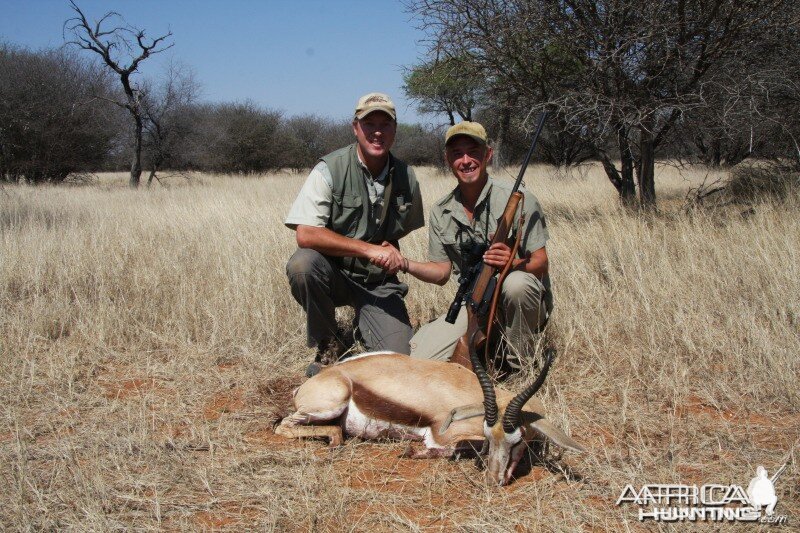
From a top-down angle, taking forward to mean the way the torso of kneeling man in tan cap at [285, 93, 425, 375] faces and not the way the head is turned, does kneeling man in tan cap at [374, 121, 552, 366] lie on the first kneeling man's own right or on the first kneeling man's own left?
on the first kneeling man's own left

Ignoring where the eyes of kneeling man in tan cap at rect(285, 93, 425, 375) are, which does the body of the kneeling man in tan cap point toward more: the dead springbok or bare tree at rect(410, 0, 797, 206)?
the dead springbok

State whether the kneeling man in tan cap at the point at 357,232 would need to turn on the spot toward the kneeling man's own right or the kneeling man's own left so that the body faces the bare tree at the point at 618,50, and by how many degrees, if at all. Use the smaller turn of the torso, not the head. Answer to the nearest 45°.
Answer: approximately 135° to the kneeling man's own left

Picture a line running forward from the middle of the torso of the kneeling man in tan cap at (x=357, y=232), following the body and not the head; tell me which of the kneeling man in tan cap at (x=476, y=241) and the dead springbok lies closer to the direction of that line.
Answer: the dead springbok

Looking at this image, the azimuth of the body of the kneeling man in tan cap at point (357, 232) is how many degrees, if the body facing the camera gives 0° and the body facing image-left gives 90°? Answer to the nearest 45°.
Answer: approximately 0°

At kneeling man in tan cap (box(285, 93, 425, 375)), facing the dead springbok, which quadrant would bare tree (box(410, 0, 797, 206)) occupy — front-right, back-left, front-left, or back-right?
back-left

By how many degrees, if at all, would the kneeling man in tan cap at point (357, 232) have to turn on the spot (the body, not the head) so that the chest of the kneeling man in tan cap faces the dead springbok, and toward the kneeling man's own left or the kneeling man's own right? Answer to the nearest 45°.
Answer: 0° — they already face it

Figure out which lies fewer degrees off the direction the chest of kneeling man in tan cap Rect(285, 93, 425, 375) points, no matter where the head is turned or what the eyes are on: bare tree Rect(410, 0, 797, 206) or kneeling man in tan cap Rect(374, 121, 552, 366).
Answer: the kneeling man in tan cap
